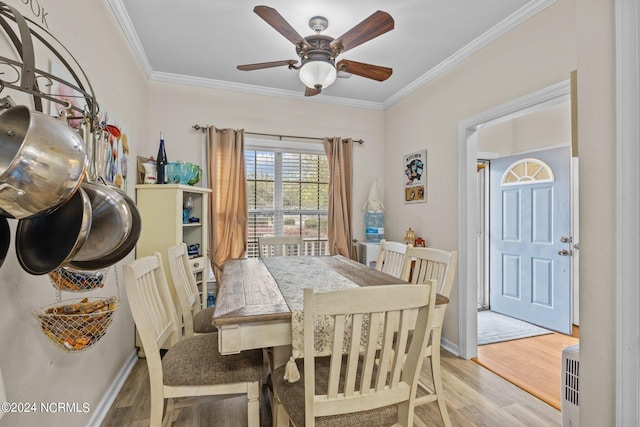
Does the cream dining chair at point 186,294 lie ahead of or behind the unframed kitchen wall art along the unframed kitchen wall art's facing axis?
ahead

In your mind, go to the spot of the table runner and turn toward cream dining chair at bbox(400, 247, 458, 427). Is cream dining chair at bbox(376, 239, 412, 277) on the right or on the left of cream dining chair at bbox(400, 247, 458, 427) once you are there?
left

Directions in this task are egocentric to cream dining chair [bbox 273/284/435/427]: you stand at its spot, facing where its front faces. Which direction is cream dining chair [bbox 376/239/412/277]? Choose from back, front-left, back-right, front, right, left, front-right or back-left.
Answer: front-right

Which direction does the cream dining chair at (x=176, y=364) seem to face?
to the viewer's right

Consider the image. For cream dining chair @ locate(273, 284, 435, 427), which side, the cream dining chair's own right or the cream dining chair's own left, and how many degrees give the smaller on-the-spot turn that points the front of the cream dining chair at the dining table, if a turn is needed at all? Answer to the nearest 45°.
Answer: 0° — it already faces it

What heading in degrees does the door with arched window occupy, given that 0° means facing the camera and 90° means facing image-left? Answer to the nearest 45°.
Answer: approximately 45°

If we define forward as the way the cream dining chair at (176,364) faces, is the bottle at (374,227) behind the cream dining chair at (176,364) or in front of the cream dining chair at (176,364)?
in front

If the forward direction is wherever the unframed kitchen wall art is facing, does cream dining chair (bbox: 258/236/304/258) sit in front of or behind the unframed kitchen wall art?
in front

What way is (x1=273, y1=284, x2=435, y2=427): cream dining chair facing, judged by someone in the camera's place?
facing away from the viewer and to the left of the viewer

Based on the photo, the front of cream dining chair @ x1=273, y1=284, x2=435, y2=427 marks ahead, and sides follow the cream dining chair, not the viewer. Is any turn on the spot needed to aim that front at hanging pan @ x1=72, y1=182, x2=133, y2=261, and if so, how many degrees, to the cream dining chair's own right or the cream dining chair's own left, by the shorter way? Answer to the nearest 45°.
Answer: approximately 45° to the cream dining chair's own left
